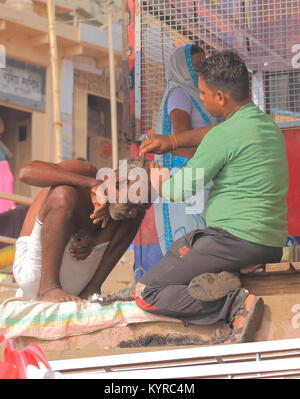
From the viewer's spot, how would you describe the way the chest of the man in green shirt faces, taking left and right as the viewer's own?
facing away from the viewer and to the left of the viewer

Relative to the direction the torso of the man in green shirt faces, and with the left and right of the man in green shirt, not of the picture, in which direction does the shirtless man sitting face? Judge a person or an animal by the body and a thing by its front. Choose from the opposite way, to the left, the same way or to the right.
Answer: the opposite way

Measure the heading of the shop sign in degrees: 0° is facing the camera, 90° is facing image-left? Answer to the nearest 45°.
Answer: approximately 315°

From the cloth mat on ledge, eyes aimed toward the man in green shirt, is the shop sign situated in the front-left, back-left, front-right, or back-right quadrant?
back-left

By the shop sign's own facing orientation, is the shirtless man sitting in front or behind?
in front

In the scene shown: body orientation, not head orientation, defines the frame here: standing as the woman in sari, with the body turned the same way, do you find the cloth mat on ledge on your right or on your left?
on your right

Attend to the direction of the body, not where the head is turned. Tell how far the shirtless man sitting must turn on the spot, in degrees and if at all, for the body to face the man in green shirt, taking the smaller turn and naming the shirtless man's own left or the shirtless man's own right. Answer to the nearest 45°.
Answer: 0° — they already face them

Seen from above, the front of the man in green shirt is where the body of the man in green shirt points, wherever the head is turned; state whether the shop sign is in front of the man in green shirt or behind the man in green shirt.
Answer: in front

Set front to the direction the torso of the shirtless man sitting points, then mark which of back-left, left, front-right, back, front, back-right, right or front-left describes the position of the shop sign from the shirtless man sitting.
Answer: back-left
